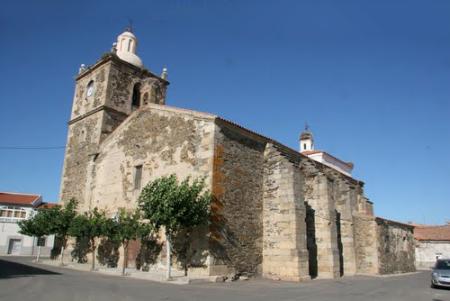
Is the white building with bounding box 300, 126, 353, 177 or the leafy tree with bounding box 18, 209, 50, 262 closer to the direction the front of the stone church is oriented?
the leafy tree

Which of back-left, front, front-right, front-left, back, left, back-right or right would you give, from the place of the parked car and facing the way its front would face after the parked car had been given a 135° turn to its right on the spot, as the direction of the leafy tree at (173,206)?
back-left

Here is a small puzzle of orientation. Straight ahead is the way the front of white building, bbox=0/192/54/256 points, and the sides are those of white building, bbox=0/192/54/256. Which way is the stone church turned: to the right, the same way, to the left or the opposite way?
to the right

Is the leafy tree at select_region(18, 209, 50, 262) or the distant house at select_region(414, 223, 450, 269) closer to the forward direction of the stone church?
the leafy tree

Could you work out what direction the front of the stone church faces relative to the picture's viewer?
facing the viewer and to the left of the viewer

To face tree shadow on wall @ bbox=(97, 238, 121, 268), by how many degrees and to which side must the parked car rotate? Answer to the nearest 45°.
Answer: approximately 45° to its right

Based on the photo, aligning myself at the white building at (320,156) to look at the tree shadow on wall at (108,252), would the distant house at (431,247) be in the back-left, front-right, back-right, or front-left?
back-left

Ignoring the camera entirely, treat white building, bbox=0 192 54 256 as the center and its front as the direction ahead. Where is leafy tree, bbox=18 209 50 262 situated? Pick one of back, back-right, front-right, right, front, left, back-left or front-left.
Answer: front

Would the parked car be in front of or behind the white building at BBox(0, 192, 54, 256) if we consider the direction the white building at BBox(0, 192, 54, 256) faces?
in front

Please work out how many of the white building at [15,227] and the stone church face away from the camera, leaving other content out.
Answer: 0

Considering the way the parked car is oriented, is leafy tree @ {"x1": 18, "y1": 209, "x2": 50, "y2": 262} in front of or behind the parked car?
in front

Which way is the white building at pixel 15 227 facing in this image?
toward the camera
